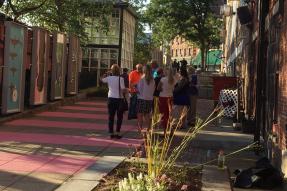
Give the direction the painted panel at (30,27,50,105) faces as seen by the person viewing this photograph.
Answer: facing the viewer and to the right of the viewer

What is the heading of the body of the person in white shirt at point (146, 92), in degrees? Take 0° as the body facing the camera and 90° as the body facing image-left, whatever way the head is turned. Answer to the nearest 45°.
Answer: approximately 180°

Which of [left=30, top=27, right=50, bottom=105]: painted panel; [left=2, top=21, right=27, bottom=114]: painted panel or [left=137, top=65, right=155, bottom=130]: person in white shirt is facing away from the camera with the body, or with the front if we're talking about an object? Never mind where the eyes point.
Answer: the person in white shirt

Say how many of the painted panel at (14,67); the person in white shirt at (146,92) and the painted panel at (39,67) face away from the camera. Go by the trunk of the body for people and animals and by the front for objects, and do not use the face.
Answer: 1

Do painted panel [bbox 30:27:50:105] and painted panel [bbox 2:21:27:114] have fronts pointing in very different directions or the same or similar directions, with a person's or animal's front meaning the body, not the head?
same or similar directions

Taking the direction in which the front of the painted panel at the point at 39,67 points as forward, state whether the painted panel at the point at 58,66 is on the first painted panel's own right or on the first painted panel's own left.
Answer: on the first painted panel's own left

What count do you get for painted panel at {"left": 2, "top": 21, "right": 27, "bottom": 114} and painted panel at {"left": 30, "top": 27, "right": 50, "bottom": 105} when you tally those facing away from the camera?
0

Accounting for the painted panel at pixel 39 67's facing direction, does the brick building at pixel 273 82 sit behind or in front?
in front

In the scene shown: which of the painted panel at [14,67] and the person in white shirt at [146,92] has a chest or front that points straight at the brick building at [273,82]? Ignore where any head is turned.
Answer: the painted panel

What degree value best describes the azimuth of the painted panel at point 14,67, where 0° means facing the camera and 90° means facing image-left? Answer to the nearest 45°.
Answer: approximately 315°

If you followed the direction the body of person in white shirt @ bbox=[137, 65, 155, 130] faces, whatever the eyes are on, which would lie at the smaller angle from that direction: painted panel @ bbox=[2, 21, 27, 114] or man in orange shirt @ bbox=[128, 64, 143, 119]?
the man in orange shirt

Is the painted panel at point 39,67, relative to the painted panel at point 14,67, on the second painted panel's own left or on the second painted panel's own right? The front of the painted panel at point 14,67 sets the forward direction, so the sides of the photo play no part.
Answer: on the second painted panel's own left

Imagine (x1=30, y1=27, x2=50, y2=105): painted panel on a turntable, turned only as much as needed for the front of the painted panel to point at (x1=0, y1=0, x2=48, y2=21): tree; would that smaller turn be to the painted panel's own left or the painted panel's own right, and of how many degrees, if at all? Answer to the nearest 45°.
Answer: approximately 135° to the painted panel's own left

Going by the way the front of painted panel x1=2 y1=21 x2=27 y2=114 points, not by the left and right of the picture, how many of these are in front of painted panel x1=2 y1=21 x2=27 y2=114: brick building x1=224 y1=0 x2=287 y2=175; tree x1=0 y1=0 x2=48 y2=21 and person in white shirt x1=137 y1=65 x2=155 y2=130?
2

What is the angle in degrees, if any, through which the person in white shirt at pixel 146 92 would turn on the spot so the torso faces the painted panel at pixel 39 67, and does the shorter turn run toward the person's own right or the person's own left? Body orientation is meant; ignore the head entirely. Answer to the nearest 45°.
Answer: approximately 45° to the person's own left
